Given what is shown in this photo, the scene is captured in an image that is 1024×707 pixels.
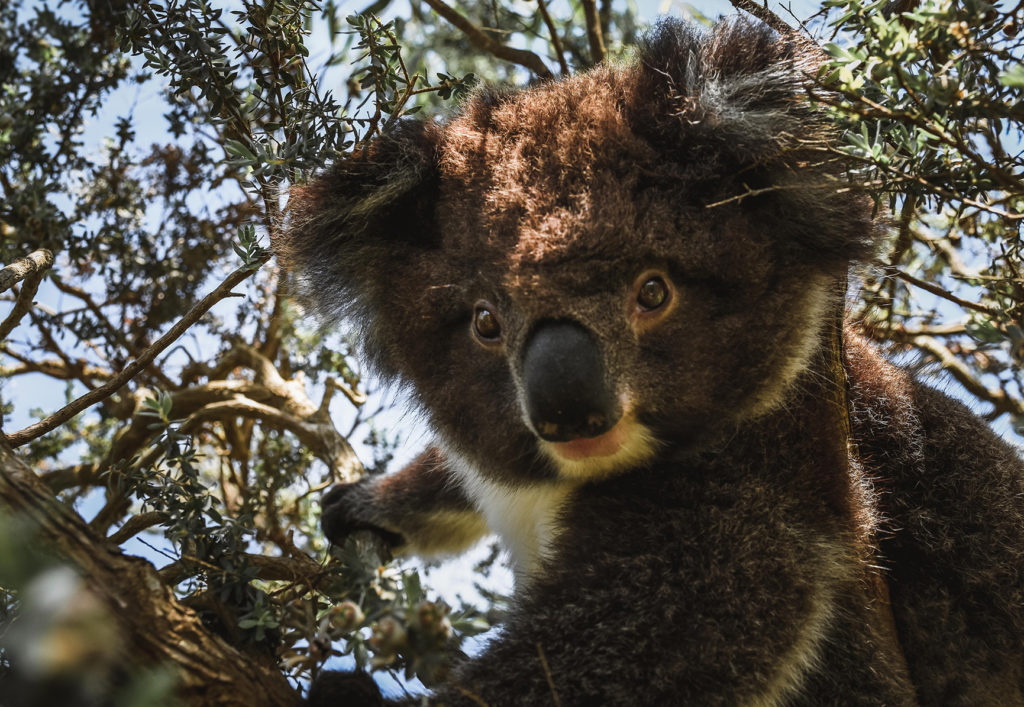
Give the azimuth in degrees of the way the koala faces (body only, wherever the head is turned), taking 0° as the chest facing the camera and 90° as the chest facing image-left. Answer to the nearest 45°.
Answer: approximately 45°
